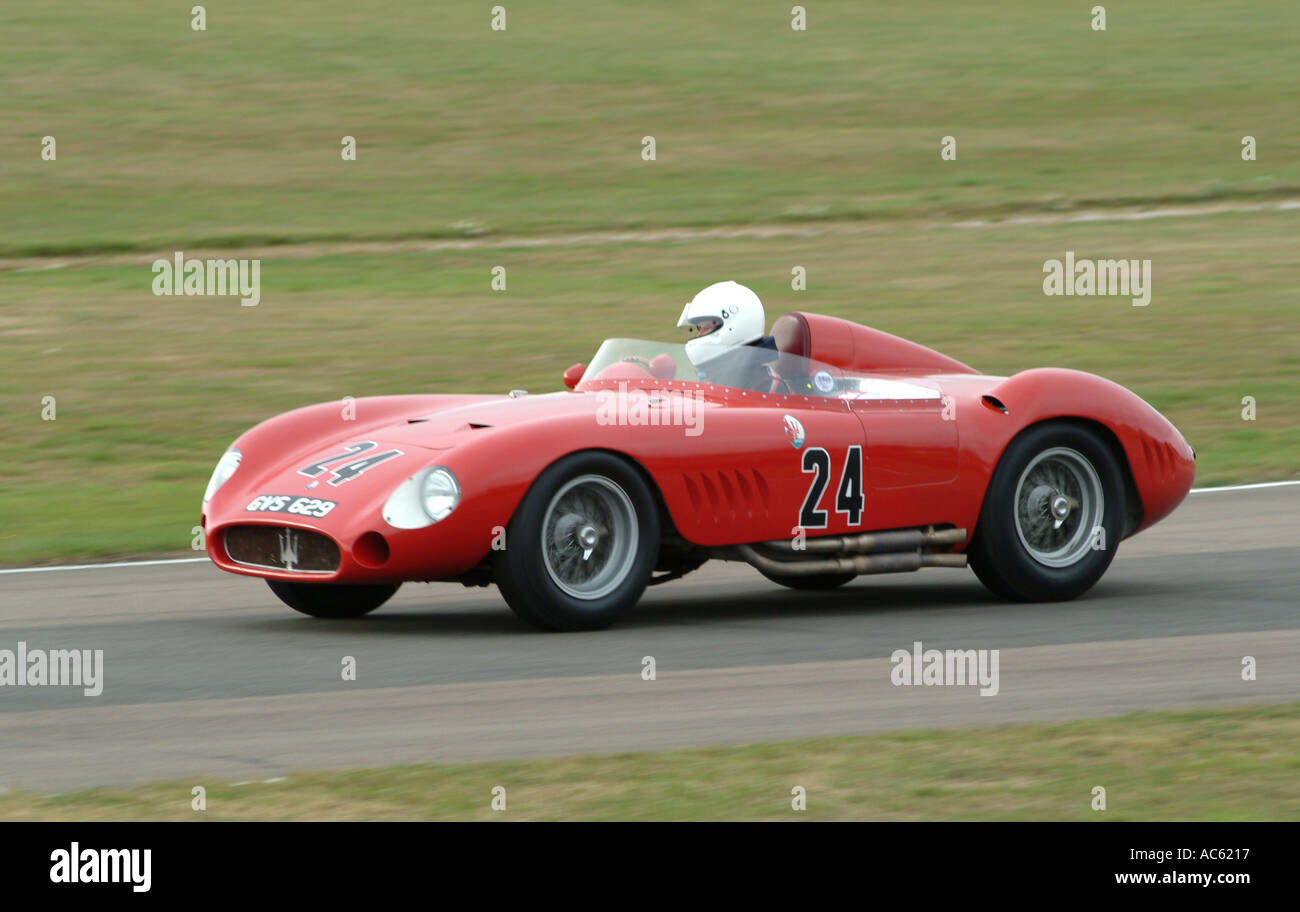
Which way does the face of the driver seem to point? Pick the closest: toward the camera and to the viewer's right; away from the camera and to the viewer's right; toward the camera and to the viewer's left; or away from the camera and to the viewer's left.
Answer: toward the camera and to the viewer's left

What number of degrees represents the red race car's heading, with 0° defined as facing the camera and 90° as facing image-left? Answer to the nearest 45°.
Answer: approximately 45°
